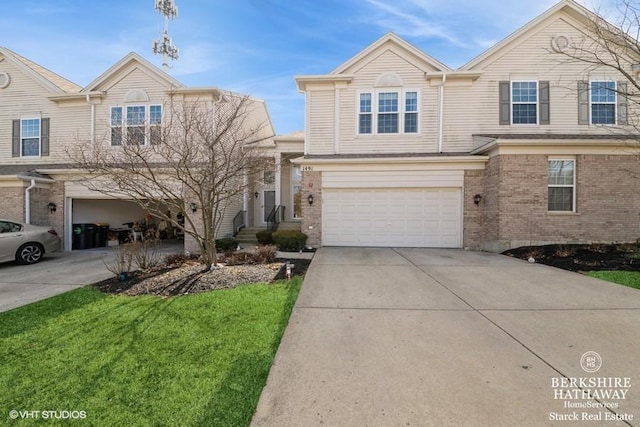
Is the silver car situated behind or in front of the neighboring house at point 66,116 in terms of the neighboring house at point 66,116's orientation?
in front

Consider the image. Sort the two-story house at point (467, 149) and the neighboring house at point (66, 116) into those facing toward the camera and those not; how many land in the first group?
2

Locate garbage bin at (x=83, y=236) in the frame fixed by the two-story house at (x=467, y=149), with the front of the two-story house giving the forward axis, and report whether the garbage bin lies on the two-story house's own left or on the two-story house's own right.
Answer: on the two-story house's own right

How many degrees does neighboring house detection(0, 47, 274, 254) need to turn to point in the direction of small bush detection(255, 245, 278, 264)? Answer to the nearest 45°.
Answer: approximately 45° to its left

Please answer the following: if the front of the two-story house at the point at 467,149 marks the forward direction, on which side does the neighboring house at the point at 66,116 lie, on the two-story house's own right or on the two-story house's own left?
on the two-story house's own right

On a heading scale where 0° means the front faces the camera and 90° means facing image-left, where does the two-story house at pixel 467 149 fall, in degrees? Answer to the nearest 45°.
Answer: approximately 0°

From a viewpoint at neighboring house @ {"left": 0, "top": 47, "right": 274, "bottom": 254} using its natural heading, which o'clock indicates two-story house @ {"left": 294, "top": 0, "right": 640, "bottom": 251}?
The two-story house is roughly at 10 o'clock from the neighboring house.
